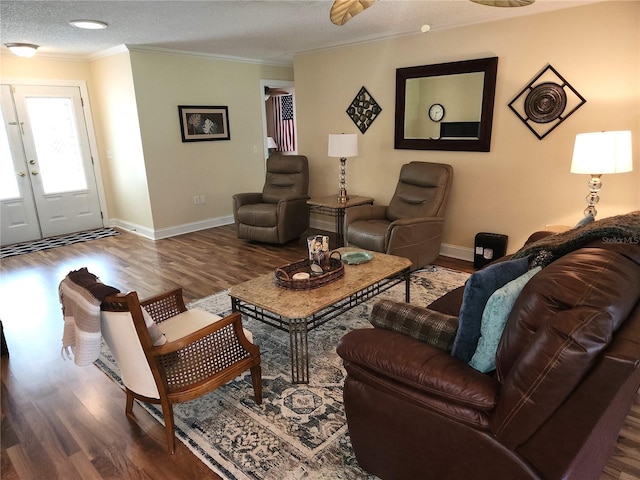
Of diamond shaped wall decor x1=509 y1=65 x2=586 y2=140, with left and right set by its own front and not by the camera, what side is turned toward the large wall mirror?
right

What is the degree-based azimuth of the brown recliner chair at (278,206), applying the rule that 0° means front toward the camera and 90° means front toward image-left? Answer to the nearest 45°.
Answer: approximately 45°

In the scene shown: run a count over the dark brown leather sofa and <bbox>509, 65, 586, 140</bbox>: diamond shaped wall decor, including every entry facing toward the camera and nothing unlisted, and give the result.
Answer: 1

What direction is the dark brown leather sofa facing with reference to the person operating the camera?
facing away from the viewer and to the left of the viewer

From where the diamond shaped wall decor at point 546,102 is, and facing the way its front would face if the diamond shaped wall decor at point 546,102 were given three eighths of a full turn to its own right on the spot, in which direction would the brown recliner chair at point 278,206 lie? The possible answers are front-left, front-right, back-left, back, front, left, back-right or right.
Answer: front-left

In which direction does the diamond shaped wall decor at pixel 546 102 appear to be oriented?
toward the camera

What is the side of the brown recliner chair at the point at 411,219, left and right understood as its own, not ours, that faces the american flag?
right

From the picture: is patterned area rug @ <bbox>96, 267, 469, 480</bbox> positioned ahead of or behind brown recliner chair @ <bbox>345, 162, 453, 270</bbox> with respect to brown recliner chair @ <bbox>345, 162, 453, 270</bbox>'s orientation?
ahead

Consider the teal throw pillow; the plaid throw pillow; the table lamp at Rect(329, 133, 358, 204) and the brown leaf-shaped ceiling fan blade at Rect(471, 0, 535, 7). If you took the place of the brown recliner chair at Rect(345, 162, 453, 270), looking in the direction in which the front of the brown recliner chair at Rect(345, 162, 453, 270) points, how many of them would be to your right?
1

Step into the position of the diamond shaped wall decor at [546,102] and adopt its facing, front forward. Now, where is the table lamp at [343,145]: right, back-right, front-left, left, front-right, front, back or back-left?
right

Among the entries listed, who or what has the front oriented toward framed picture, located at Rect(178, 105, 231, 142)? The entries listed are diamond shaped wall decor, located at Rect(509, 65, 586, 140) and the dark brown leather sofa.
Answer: the dark brown leather sofa

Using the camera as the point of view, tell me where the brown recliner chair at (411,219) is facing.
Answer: facing the viewer and to the left of the viewer

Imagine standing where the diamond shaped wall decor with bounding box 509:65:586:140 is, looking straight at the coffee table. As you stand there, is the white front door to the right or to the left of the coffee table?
right

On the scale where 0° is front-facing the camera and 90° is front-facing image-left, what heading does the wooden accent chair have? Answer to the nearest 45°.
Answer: approximately 225°
